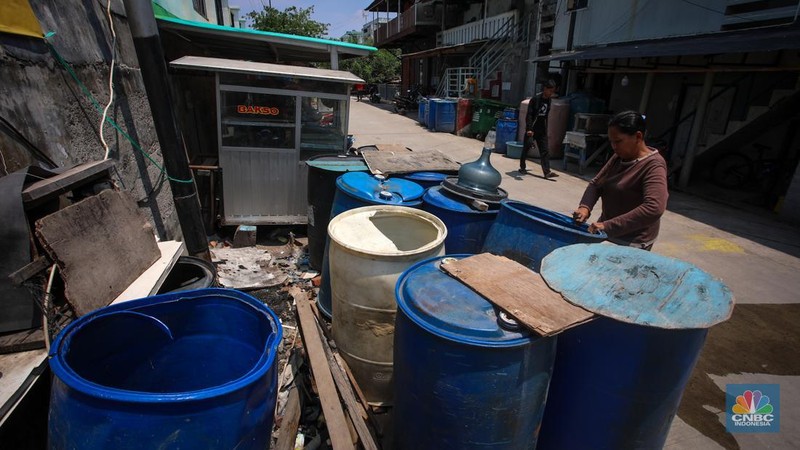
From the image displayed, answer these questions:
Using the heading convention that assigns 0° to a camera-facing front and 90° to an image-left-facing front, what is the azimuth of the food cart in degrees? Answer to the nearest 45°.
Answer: approximately 0°

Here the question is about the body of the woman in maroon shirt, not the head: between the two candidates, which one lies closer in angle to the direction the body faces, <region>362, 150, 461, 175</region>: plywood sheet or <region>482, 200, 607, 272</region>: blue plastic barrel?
the blue plastic barrel

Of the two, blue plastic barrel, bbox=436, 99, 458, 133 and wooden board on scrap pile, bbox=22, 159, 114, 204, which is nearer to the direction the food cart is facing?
the wooden board on scrap pile

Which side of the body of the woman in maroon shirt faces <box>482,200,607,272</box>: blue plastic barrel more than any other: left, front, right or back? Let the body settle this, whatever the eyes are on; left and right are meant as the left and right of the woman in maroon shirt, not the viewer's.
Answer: front

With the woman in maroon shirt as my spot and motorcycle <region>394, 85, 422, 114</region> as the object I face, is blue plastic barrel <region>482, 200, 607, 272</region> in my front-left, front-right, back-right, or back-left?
back-left

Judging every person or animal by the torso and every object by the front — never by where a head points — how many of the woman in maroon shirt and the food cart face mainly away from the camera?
0

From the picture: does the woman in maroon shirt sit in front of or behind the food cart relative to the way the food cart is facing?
in front

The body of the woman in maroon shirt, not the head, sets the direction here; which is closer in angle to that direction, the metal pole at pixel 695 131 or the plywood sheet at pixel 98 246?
the plywood sheet

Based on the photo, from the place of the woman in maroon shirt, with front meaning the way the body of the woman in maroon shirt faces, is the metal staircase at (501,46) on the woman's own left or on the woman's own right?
on the woman's own right

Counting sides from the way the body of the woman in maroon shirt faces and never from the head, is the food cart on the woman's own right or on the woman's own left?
on the woman's own right

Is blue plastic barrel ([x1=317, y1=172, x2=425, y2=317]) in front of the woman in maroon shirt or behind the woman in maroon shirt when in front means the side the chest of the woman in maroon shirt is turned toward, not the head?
in front

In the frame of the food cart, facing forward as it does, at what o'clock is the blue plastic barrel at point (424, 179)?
The blue plastic barrel is roughly at 11 o'clock from the food cart.

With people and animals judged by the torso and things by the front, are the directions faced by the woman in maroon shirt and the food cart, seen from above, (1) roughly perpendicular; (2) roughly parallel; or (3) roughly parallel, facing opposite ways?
roughly perpendicular

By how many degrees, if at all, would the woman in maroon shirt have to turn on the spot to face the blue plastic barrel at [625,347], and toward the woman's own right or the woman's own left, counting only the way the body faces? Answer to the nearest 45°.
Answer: approximately 45° to the woman's own left
